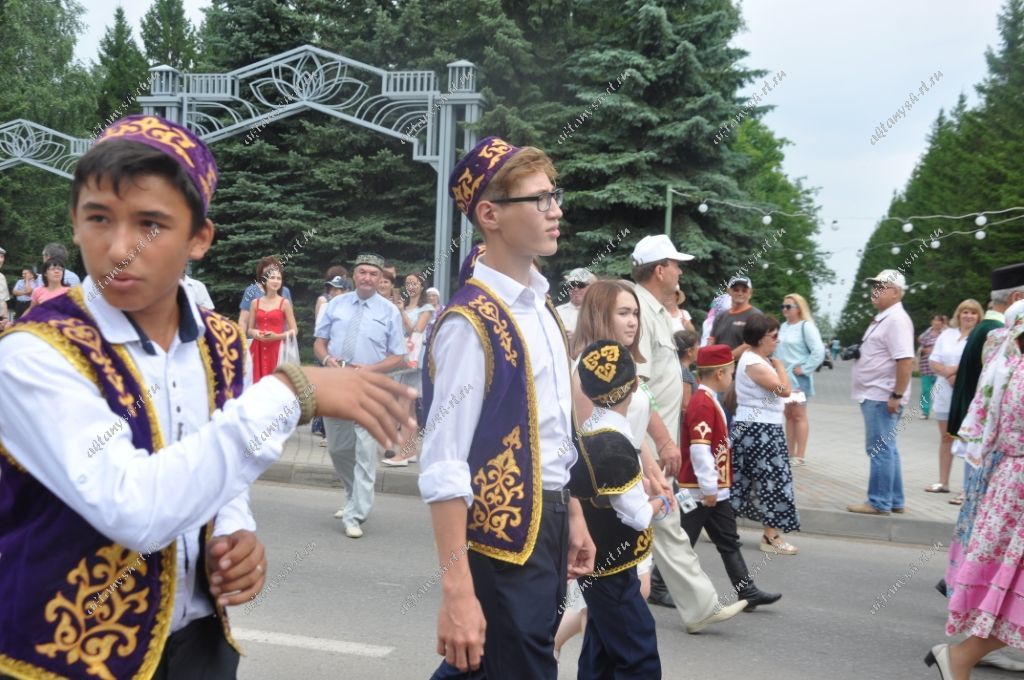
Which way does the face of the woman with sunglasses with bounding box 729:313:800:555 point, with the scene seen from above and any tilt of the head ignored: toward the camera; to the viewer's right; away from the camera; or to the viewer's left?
to the viewer's right

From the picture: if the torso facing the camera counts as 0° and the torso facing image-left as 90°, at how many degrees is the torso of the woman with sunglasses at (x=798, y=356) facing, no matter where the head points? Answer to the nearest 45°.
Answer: approximately 45°

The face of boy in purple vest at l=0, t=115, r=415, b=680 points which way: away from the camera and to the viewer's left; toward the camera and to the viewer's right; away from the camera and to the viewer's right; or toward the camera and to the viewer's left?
toward the camera and to the viewer's left

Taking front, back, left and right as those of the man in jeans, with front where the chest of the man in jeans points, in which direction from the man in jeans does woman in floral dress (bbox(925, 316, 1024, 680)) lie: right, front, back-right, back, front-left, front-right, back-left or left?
left

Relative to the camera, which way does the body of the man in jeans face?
to the viewer's left

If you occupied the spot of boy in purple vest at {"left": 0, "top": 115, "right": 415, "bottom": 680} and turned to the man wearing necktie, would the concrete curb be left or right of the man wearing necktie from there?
right

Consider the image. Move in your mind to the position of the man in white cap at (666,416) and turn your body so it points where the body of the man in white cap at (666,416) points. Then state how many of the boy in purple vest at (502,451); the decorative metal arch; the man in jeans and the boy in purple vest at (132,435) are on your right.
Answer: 2

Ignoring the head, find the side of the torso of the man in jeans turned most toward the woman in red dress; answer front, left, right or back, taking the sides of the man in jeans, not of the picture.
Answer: front
